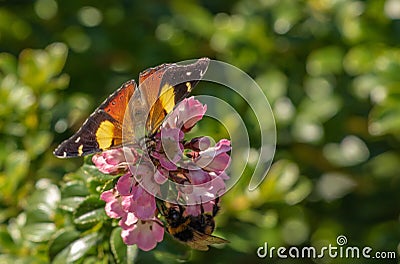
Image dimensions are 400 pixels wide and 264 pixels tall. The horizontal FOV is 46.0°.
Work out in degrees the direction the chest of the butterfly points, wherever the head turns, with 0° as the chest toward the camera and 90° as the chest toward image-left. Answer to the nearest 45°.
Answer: approximately 0°
